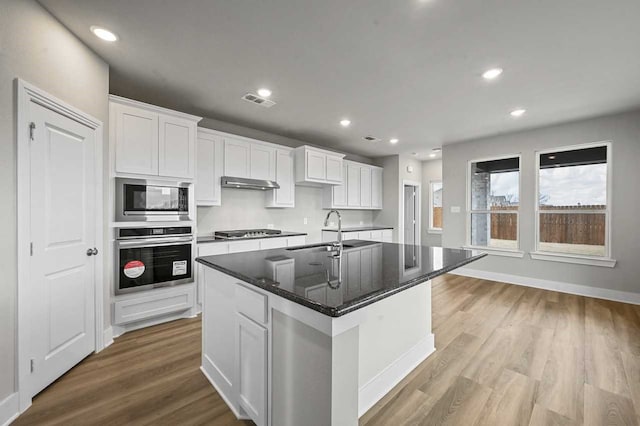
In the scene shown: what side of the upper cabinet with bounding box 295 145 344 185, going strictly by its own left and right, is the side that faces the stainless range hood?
right

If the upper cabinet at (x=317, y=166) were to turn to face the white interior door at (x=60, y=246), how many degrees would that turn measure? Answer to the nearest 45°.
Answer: approximately 90° to its right

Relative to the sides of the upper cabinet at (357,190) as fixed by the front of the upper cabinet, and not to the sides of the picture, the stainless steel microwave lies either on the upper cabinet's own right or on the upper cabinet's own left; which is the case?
on the upper cabinet's own right

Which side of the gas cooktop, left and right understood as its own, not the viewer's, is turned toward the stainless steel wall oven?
right

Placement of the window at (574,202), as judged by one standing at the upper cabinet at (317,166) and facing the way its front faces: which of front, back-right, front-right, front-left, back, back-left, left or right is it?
front-left

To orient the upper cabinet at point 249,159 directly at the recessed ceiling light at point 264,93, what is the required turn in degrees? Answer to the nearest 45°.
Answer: approximately 45° to its right

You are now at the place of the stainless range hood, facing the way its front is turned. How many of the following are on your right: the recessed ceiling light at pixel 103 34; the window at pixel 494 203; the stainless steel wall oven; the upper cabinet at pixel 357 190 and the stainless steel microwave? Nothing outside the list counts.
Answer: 3

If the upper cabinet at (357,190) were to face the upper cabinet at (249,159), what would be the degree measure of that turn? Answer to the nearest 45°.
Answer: approximately 90° to its right

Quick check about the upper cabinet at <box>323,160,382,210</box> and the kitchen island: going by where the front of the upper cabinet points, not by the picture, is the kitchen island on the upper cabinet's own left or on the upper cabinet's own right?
on the upper cabinet's own right

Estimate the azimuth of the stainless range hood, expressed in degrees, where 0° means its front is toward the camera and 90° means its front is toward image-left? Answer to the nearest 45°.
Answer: approximately 315°

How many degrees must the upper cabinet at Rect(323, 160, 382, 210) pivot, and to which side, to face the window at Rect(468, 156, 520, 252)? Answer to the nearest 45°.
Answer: approximately 45° to its left

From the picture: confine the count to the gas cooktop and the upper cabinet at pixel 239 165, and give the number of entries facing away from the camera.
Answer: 0

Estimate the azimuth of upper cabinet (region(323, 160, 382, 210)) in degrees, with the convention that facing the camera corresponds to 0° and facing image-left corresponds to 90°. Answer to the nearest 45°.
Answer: approximately 315°
